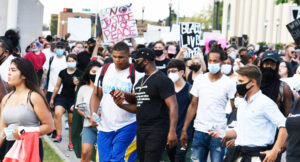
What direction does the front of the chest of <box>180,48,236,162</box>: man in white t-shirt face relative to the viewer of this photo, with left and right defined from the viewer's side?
facing the viewer

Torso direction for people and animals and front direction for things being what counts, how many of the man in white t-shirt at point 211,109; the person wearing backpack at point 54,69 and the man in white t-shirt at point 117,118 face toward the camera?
3

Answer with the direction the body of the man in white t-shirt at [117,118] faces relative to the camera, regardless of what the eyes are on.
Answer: toward the camera

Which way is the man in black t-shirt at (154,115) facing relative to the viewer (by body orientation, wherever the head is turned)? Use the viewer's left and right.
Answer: facing the viewer and to the left of the viewer

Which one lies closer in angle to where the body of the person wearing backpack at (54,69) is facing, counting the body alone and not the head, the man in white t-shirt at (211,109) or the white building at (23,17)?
the man in white t-shirt

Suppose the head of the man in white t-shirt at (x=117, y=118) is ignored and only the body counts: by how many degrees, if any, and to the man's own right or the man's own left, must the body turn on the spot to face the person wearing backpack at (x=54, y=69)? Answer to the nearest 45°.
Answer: approximately 180°

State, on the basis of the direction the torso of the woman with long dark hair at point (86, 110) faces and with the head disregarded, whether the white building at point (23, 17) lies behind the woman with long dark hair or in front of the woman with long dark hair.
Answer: behind

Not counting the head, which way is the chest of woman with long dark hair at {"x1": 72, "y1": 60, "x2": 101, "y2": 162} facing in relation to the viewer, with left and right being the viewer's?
facing the viewer and to the right of the viewer

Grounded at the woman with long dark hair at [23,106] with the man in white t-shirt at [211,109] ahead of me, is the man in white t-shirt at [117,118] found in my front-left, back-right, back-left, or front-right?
front-left
